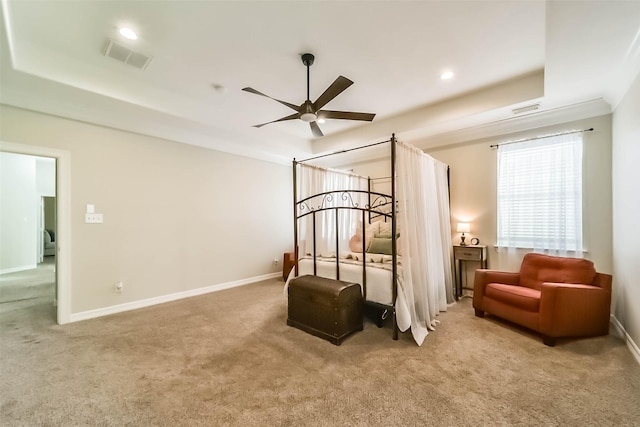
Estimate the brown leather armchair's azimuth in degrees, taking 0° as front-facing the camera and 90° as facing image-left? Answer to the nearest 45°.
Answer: approximately 45°

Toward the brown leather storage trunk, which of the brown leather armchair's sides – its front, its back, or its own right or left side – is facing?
front

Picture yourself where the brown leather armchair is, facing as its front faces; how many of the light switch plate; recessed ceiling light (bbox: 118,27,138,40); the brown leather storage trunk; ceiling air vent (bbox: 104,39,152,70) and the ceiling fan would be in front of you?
5

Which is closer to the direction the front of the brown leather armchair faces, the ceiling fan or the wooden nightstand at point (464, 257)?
the ceiling fan

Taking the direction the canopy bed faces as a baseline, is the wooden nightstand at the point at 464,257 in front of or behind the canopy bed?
behind

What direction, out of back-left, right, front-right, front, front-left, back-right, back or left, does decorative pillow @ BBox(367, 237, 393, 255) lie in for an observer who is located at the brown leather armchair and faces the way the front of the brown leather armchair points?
front-right

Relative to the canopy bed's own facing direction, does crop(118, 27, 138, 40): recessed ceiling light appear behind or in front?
in front

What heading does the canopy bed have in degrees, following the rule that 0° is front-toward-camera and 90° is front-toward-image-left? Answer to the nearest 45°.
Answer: approximately 45°

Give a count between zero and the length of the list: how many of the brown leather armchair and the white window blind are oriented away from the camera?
0

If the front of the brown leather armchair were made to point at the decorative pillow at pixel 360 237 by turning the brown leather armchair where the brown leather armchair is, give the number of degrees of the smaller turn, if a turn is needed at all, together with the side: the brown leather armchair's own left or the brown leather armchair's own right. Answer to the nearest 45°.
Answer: approximately 45° to the brown leather armchair's own right

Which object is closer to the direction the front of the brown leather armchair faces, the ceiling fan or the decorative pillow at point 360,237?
the ceiling fan

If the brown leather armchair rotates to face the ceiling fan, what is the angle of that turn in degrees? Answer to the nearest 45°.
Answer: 0° — it already faces it

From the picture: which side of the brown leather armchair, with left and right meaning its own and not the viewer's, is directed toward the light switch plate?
front

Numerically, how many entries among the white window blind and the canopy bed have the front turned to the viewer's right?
0
